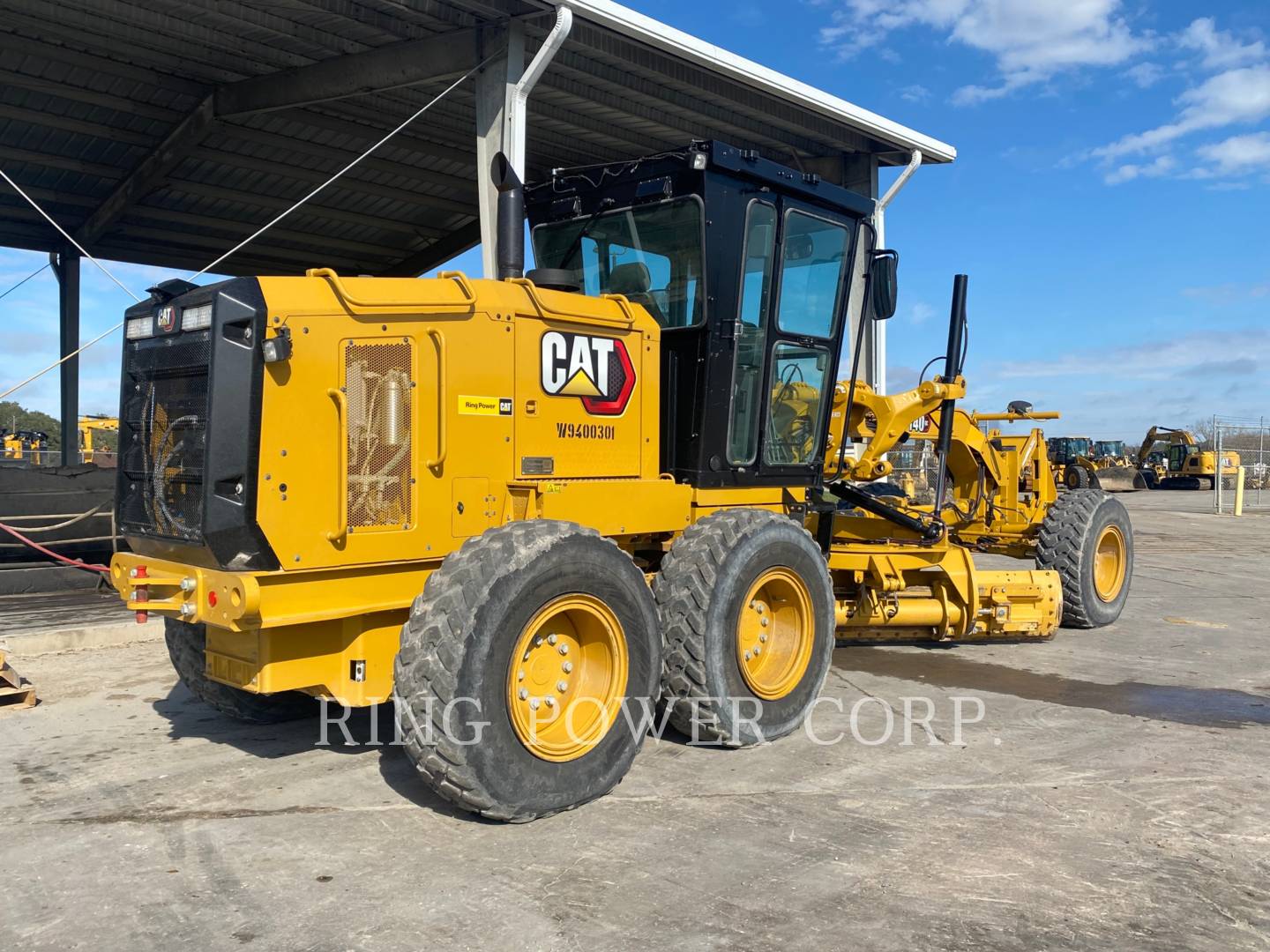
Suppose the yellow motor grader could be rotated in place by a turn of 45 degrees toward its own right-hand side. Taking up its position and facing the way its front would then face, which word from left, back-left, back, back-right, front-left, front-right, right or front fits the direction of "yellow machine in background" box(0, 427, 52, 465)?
back-left

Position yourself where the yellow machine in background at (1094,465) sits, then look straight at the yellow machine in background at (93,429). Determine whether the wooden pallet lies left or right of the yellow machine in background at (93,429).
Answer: left

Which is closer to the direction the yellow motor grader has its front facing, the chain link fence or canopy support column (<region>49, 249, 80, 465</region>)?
the chain link fence

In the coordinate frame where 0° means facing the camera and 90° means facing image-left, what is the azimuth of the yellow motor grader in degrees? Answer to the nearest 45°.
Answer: approximately 225°

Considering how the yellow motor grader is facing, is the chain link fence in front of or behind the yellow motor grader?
in front

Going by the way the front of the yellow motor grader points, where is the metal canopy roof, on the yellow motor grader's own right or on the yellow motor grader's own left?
on the yellow motor grader's own left

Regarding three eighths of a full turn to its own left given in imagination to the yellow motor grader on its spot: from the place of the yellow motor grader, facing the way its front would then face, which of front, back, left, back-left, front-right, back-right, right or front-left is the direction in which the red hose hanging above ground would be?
front-right

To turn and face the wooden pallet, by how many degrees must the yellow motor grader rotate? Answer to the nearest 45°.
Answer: approximately 90° to its left

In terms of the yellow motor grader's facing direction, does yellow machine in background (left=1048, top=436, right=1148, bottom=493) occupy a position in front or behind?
in front

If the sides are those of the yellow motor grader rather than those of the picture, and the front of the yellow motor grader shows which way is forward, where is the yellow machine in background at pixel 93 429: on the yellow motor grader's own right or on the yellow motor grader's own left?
on the yellow motor grader's own left

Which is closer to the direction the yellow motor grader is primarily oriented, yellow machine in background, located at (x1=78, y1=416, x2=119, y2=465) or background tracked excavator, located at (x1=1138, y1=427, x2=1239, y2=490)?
the background tracked excavator
